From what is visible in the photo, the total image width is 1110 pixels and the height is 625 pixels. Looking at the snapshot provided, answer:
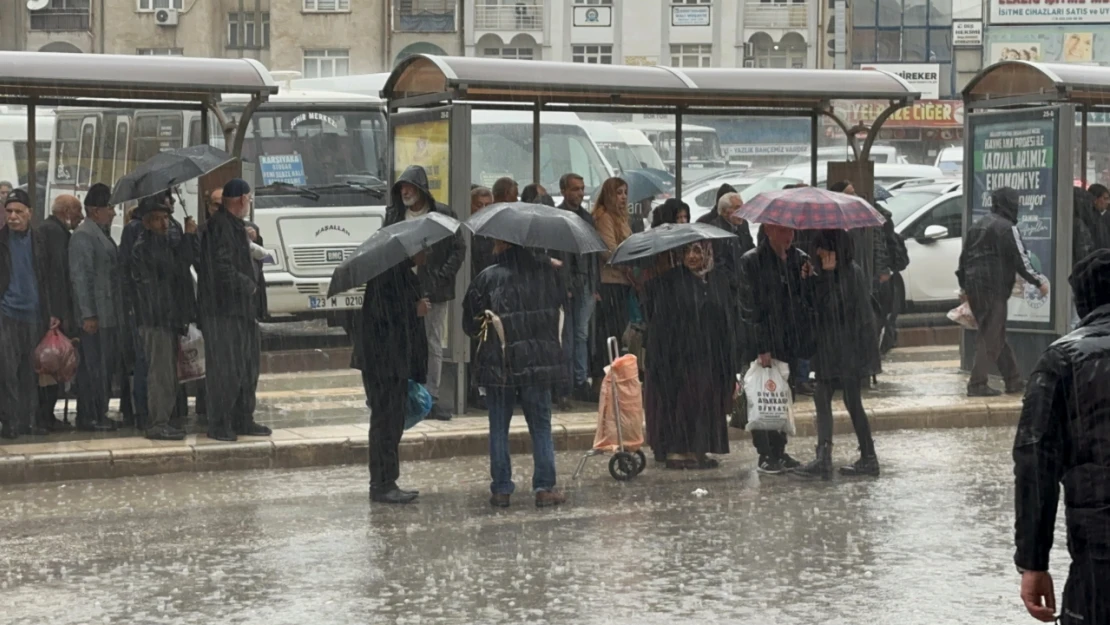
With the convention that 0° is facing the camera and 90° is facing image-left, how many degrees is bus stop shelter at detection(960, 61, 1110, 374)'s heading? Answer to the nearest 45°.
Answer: approximately 315°

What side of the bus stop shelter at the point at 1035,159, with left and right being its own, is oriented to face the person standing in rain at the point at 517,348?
right

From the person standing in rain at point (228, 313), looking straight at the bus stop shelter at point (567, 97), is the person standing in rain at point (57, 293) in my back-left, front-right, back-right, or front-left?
back-left

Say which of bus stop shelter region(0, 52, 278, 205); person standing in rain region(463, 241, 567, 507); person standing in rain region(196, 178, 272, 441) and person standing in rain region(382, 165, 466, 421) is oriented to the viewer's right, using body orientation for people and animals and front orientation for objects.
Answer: person standing in rain region(196, 178, 272, 441)

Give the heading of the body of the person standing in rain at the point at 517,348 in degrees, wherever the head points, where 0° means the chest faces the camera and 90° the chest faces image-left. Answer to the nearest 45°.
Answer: approximately 180°

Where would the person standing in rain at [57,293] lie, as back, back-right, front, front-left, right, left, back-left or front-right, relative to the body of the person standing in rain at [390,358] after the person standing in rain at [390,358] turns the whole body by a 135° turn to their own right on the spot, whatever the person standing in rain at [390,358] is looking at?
right

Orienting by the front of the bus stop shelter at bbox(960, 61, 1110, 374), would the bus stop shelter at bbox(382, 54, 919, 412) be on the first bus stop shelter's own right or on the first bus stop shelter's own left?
on the first bus stop shelter's own right

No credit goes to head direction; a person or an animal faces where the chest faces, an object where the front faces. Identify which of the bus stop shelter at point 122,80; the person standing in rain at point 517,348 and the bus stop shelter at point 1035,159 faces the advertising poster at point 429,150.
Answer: the person standing in rain
